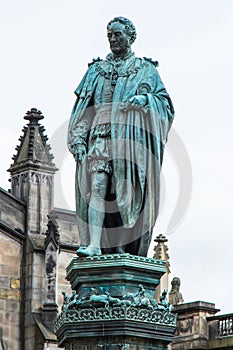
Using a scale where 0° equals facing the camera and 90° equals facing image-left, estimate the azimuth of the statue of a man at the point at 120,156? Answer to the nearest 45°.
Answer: approximately 45°

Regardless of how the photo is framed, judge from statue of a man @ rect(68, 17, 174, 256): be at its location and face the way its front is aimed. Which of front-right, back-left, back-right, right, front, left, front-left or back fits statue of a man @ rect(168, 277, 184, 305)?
back-right
